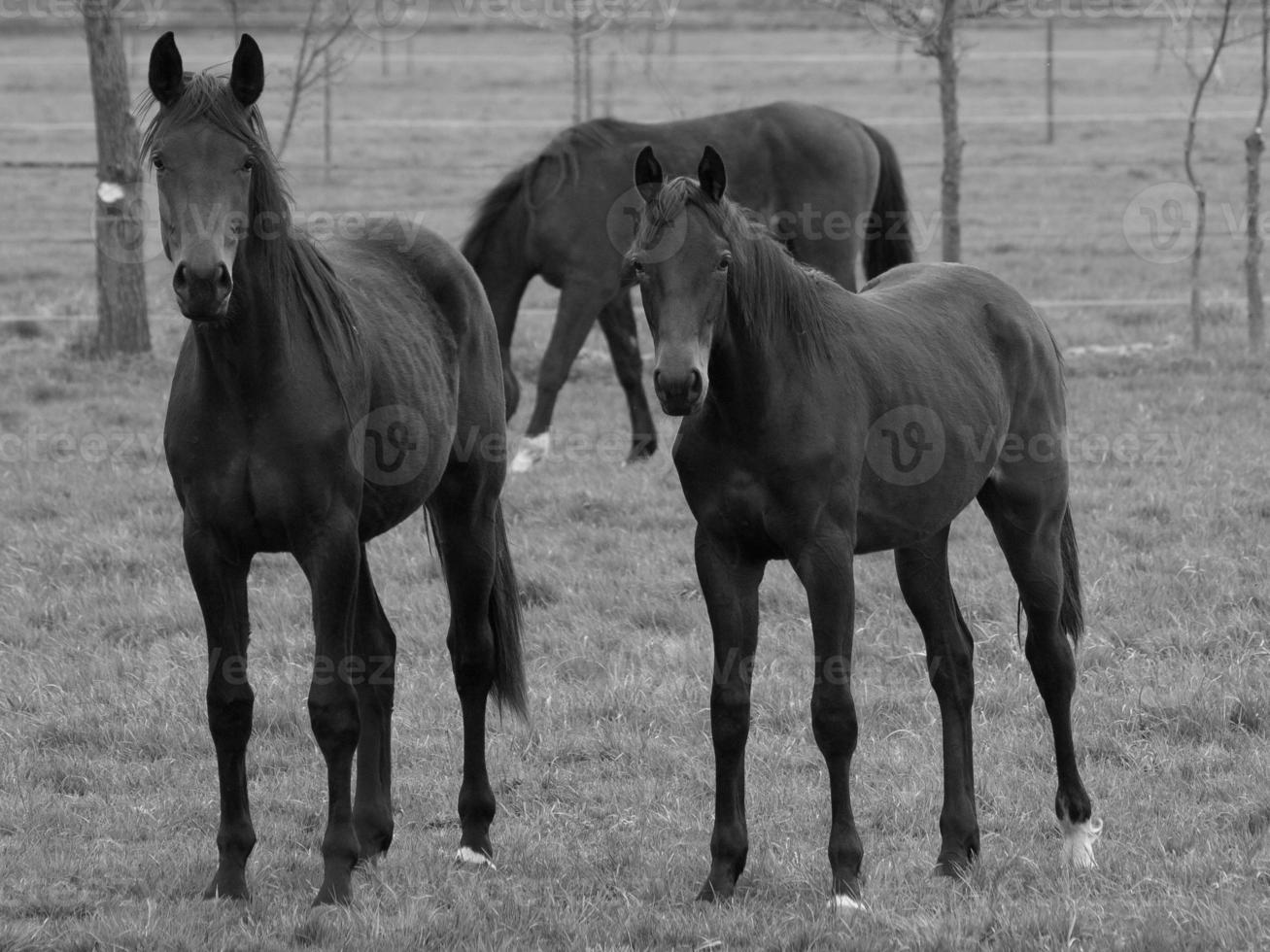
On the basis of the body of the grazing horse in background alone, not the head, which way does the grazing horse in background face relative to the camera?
to the viewer's left

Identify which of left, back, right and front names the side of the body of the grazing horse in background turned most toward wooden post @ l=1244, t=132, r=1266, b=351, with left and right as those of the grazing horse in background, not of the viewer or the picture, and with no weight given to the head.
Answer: back

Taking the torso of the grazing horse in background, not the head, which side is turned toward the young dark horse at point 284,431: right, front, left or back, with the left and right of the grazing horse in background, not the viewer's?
left

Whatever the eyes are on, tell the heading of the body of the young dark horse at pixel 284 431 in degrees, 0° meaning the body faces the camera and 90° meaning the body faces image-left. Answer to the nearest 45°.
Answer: approximately 45°

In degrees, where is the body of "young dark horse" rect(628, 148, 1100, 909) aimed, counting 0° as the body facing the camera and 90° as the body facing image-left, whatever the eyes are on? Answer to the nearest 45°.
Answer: approximately 45°

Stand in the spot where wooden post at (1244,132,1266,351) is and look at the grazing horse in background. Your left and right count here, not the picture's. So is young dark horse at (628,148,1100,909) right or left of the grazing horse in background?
left

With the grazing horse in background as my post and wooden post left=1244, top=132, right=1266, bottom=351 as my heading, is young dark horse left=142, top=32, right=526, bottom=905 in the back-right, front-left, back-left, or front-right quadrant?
back-right

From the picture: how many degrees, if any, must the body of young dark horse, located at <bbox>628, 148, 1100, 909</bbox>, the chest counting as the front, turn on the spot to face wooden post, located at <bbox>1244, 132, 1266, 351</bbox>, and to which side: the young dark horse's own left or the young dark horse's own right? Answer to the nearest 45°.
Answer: approximately 135° to the young dark horse's own right

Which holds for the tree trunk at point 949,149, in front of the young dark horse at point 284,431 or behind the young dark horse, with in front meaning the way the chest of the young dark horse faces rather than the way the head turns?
behind
